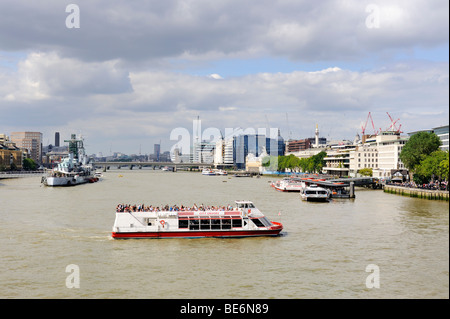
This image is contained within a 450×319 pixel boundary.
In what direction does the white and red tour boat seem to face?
to the viewer's right
